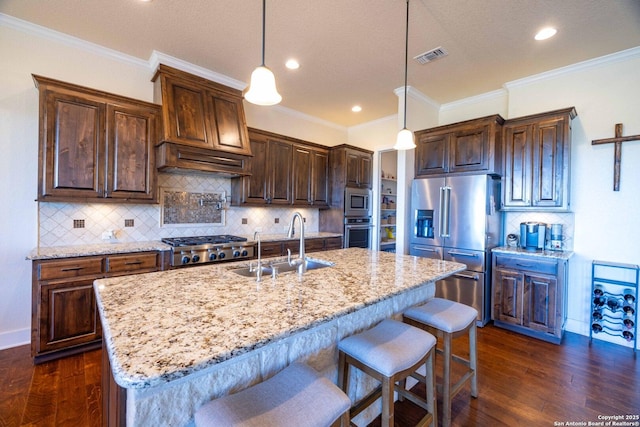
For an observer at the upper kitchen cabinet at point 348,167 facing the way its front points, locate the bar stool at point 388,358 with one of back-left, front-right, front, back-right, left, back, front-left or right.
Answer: front-right

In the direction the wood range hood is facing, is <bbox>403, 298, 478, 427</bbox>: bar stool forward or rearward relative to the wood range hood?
forward

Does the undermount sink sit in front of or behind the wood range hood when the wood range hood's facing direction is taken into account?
in front

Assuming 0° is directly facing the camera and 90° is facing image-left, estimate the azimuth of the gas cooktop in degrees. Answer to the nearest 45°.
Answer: approximately 315°

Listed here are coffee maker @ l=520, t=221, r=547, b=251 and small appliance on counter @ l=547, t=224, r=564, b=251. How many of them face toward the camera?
2

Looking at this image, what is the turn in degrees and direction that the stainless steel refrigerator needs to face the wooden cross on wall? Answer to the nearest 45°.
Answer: approximately 135° to its left

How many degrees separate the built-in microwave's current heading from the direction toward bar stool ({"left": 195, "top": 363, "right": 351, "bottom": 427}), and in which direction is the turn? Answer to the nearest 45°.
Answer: approximately 45° to its right

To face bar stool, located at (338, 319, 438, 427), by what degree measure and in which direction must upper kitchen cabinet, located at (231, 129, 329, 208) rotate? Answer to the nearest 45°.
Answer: approximately 45° to its right

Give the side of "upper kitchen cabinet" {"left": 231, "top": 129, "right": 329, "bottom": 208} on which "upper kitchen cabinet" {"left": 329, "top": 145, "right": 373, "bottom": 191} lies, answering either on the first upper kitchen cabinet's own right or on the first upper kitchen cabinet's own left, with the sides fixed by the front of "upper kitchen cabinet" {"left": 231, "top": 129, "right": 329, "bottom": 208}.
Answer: on the first upper kitchen cabinet's own left

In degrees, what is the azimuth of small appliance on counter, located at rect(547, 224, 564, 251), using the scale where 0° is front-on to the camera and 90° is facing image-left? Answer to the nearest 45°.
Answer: approximately 0°

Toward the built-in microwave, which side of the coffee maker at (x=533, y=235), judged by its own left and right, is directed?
right
